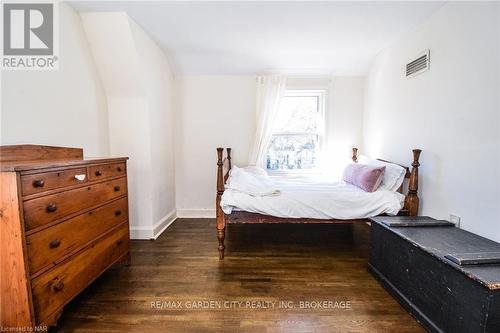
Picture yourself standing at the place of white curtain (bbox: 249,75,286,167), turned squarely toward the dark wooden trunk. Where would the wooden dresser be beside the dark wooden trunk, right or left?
right

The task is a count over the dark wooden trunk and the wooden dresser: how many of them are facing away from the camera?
0

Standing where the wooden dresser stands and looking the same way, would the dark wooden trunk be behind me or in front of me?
in front

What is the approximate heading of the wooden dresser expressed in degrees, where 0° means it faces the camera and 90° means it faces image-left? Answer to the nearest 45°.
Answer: approximately 315°

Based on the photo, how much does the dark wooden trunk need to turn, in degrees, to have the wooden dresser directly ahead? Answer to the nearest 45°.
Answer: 0° — it already faces it

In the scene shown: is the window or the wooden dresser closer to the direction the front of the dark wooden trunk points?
the wooden dresser

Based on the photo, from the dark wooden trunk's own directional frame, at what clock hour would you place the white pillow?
The white pillow is roughly at 4 o'clock from the dark wooden trunk.

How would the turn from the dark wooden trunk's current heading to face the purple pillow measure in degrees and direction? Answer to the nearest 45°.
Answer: approximately 90° to its right
